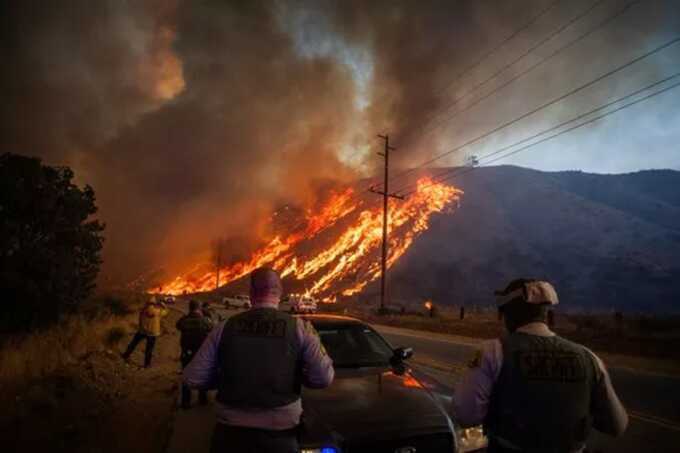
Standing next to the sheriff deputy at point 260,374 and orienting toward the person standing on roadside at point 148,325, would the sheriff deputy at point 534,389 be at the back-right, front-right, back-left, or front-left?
back-right

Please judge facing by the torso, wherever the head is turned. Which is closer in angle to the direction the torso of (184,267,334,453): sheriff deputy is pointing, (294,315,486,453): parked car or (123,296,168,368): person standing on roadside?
the person standing on roadside

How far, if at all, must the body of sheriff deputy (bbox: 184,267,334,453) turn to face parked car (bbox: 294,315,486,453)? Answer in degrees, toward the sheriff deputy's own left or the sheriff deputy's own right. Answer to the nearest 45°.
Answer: approximately 45° to the sheriff deputy's own right

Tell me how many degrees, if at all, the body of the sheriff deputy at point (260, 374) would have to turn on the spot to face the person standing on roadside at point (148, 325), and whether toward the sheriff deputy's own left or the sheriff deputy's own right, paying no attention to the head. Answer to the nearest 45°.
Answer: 0° — they already face them

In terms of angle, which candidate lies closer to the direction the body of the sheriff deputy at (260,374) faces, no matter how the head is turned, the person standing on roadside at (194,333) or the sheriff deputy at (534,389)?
the person standing on roadside

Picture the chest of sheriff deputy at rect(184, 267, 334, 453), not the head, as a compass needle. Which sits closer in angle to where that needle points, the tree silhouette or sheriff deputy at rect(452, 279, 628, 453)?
the tree silhouette

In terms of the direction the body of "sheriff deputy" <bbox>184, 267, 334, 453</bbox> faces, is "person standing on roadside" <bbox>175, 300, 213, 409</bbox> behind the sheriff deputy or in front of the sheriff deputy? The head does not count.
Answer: in front

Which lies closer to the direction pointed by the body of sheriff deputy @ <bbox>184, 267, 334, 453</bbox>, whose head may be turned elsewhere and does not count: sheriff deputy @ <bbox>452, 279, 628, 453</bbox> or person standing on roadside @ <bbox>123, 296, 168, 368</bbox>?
the person standing on roadside

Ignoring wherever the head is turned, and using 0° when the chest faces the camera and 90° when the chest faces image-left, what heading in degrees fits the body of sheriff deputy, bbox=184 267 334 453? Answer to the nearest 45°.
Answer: approximately 180°

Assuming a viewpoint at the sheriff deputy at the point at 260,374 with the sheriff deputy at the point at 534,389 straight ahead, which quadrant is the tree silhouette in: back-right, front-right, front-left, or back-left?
back-left

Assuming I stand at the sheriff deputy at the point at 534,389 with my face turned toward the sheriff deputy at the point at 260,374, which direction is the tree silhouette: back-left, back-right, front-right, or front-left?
front-right

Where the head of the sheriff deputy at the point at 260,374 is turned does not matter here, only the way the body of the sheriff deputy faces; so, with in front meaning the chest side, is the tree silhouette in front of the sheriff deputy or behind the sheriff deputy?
in front
